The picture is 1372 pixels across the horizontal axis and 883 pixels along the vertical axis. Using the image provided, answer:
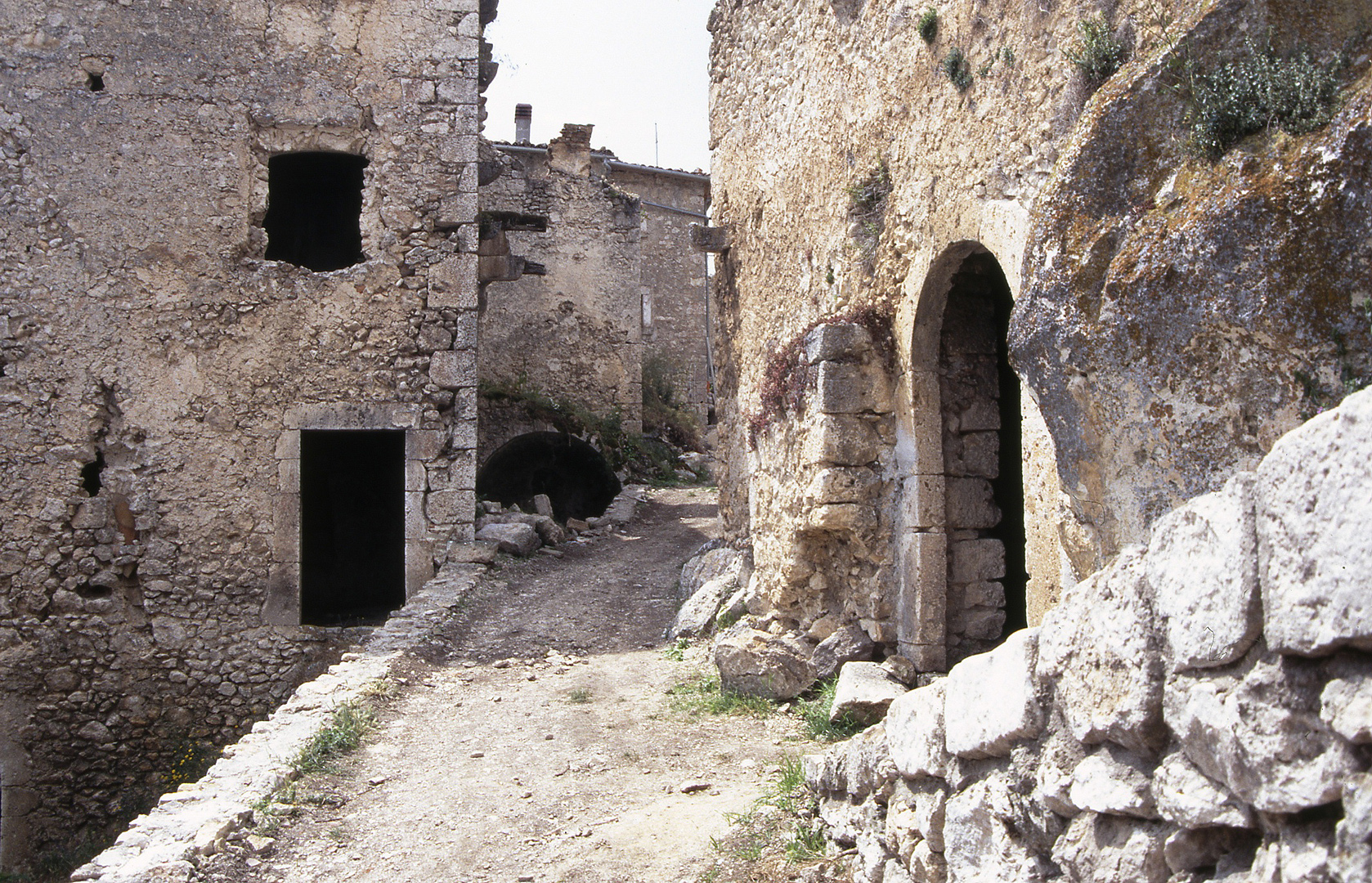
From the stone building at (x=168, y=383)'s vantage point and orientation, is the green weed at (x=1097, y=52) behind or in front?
in front

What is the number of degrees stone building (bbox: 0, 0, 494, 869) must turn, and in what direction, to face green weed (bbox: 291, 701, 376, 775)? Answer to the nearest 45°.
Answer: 0° — it already faces it

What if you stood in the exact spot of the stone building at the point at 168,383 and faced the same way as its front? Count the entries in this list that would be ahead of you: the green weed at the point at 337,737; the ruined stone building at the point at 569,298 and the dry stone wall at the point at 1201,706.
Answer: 2

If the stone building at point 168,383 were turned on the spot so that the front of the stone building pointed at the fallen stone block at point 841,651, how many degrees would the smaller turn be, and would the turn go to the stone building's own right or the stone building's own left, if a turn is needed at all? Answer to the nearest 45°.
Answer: approximately 45° to the stone building's own left

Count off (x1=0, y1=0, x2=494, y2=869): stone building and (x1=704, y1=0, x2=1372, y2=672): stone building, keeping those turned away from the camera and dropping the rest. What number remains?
0

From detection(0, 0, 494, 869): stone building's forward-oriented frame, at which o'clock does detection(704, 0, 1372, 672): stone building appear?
detection(704, 0, 1372, 672): stone building is roughly at 11 o'clock from detection(0, 0, 494, 869): stone building.

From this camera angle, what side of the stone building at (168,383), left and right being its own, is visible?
front

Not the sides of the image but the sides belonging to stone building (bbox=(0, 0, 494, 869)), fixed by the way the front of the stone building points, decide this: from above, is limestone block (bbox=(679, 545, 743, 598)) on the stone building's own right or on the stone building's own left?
on the stone building's own left

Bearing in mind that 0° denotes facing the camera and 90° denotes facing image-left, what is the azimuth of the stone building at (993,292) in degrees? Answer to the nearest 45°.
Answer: approximately 45°

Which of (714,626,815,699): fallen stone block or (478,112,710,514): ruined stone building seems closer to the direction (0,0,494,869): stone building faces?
the fallen stone block

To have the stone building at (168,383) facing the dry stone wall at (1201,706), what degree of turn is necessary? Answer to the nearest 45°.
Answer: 0° — it already faces it

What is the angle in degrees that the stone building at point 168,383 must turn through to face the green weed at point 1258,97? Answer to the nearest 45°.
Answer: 0° — it already faces it
